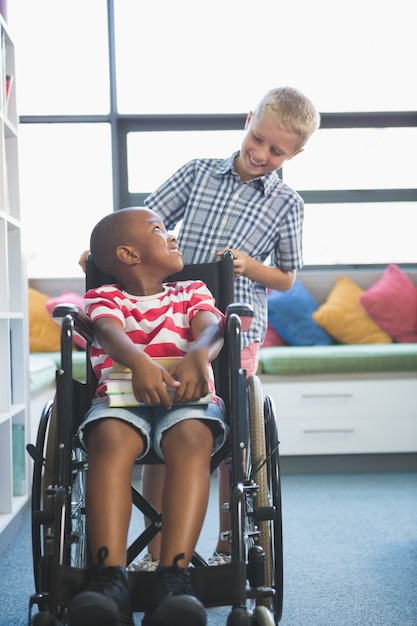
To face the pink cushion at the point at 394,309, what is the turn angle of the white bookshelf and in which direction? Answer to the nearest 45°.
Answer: approximately 45° to its left

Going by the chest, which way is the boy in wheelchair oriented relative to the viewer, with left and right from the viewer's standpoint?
facing the viewer

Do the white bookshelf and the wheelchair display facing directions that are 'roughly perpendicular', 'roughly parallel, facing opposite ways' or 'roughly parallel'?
roughly perpendicular

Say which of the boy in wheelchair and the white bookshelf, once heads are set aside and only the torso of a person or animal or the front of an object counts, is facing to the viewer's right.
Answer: the white bookshelf

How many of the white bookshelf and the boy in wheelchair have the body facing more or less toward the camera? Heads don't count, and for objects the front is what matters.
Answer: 1

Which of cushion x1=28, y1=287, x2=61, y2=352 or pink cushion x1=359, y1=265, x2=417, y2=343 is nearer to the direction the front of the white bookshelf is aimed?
the pink cushion

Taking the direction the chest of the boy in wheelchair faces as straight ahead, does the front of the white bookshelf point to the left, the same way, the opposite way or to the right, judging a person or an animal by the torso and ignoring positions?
to the left

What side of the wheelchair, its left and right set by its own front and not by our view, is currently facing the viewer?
front

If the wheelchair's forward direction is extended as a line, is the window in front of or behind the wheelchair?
behind

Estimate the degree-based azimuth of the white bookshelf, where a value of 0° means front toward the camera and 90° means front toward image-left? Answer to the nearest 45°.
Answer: approximately 270°

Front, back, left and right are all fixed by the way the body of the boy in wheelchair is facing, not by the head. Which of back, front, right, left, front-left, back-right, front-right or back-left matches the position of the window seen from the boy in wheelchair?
back

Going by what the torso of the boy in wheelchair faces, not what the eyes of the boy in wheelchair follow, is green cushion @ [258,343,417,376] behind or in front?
behind

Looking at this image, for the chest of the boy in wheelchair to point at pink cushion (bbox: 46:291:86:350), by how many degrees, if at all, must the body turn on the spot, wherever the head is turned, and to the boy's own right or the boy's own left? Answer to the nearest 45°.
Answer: approximately 180°
